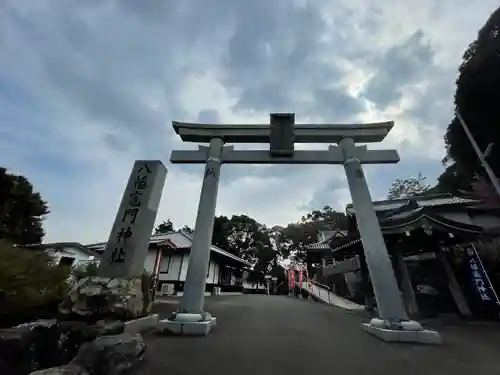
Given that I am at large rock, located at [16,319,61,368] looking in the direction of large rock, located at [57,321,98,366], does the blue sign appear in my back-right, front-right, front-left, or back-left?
front-left

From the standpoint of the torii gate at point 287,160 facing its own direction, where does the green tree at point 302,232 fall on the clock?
The green tree is roughly at 6 o'clock from the torii gate.

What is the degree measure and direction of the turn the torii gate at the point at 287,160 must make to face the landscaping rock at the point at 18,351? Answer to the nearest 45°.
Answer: approximately 45° to its right

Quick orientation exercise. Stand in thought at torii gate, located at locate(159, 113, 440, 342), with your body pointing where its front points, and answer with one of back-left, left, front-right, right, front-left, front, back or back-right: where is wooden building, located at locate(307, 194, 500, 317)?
back-left

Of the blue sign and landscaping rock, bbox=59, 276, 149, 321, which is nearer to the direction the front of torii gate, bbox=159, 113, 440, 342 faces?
the landscaping rock

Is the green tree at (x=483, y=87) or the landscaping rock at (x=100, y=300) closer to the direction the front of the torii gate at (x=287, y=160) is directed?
the landscaping rock

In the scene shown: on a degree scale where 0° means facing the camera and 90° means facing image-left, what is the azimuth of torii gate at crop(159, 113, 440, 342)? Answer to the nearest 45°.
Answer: approximately 0°

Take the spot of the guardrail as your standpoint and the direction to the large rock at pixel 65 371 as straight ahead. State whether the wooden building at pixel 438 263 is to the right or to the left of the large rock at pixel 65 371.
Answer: left

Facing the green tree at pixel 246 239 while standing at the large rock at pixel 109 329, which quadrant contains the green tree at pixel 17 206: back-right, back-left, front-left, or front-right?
front-left

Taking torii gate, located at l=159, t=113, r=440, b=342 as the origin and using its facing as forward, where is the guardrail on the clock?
The guardrail is roughly at 6 o'clock from the torii gate.

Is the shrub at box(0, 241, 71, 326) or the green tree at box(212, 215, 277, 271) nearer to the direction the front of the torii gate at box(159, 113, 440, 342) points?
the shrub

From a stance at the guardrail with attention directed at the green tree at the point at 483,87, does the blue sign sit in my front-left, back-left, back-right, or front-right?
front-right
